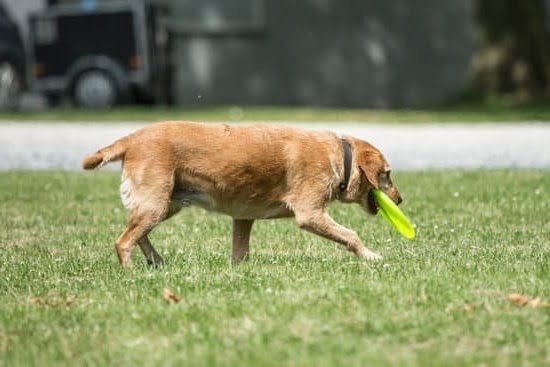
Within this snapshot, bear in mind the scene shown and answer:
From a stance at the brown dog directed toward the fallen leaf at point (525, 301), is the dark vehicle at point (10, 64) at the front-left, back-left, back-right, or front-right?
back-left

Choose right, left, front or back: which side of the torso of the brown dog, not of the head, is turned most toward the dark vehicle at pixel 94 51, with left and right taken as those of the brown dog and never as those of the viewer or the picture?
left

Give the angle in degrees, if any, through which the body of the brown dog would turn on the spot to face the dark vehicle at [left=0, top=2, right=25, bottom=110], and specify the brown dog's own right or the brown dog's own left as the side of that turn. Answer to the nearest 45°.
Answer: approximately 90° to the brown dog's own left

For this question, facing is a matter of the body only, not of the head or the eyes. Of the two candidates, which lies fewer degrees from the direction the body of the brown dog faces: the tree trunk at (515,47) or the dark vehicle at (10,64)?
the tree trunk

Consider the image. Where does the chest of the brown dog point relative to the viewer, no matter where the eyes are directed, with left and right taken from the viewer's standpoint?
facing to the right of the viewer

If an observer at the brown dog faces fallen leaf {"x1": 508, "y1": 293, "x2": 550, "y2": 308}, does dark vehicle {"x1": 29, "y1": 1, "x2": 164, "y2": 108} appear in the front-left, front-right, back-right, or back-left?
back-left

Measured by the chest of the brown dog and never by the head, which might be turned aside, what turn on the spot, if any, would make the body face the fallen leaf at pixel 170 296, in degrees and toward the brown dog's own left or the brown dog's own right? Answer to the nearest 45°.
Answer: approximately 90° to the brown dog's own right
